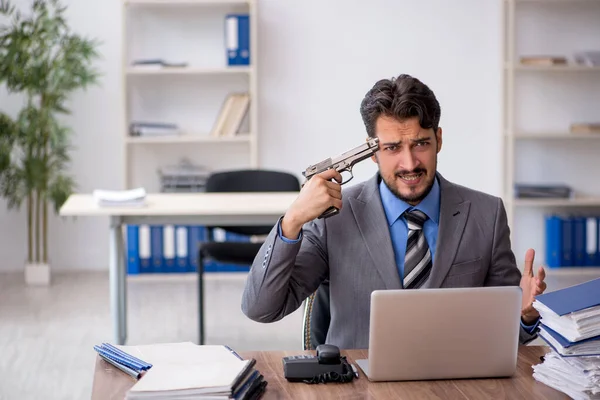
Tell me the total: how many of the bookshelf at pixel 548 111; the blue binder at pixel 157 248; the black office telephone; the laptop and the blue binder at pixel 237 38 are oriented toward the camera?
3

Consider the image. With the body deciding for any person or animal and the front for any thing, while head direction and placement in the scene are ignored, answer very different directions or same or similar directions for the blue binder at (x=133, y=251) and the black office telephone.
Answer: very different directions

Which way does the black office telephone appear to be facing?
away from the camera

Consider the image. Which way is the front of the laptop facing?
away from the camera

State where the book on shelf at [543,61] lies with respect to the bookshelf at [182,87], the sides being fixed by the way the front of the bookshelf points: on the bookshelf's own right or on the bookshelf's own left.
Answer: on the bookshelf's own left

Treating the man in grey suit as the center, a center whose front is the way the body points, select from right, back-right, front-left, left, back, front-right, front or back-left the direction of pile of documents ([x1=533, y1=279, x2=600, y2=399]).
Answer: front-left

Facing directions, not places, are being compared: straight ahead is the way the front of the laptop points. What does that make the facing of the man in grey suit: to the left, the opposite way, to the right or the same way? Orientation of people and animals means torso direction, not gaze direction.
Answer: the opposite way

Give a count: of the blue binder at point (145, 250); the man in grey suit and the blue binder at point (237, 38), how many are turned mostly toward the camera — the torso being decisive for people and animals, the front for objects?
3

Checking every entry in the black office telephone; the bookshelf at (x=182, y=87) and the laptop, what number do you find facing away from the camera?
2

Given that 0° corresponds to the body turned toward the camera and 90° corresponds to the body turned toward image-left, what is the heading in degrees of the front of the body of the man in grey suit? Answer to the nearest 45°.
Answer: approximately 0°

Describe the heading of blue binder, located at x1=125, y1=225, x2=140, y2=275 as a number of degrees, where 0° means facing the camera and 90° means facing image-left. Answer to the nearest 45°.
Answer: approximately 0°

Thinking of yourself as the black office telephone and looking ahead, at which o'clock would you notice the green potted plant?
The green potted plant is roughly at 11 o'clock from the black office telephone.
